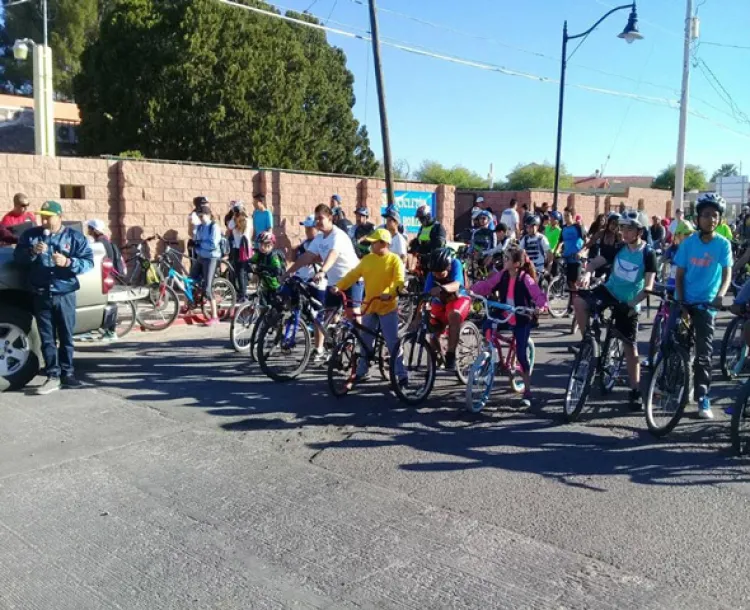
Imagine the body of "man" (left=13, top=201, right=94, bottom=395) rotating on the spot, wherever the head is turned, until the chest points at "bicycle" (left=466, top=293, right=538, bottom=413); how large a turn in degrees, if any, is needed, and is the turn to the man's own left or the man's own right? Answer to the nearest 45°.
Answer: approximately 45° to the man's own left

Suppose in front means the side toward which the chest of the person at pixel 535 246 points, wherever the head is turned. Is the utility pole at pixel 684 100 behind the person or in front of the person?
behind

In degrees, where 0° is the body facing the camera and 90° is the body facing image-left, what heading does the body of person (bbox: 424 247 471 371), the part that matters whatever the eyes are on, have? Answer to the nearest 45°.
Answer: approximately 0°

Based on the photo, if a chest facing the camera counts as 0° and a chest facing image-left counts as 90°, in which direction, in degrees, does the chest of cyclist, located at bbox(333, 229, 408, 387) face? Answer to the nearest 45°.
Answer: approximately 45°

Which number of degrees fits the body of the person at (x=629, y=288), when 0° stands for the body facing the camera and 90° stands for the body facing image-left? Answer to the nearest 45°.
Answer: approximately 45°
